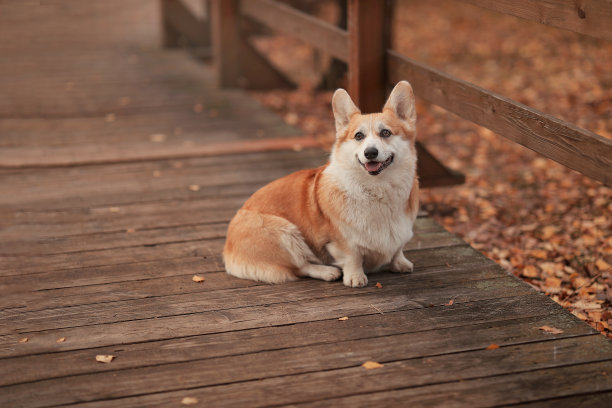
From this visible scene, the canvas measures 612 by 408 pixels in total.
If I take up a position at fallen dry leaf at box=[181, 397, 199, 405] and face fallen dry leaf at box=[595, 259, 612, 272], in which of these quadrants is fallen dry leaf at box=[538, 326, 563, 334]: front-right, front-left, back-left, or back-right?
front-right

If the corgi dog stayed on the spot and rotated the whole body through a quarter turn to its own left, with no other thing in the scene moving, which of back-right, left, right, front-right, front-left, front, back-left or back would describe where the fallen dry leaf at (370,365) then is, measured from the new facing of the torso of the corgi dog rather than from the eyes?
back-right

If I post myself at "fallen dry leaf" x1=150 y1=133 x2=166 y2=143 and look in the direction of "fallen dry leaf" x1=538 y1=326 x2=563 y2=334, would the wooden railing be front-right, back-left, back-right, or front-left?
front-left

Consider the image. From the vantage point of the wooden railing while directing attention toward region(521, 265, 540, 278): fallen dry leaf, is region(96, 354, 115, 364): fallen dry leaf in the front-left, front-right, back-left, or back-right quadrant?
front-right

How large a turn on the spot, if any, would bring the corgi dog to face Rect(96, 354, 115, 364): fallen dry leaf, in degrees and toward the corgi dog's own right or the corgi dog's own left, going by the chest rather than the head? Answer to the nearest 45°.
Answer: approximately 90° to the corgi dog's own right

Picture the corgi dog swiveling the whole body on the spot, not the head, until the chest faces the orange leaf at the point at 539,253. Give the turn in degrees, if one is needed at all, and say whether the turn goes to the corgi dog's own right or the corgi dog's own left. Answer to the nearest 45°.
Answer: approximately 90° to the corgi dog's own left

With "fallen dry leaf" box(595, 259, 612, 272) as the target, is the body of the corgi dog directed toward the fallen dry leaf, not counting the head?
no

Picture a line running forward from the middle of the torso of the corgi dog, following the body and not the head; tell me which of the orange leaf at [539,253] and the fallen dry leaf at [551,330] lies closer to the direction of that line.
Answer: the fallen dry leaf

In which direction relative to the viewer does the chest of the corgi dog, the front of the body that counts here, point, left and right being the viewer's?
facing the viewer and to the right of the viewer

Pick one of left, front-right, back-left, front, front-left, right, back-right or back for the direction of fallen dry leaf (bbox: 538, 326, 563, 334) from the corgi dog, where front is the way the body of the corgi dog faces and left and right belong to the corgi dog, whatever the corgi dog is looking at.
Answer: front

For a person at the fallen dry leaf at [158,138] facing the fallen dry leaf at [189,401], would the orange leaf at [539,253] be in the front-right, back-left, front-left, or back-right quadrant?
front-left
